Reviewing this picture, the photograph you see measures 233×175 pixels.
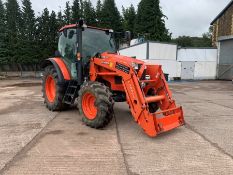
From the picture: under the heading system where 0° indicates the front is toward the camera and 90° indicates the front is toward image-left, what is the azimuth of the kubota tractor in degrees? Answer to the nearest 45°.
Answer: approximately 315°

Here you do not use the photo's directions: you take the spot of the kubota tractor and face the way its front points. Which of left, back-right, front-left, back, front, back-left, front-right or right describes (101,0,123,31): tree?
back-left

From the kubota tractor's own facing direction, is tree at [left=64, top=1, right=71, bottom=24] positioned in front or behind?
behind

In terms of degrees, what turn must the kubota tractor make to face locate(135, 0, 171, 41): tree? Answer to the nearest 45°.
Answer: approximately 135° to its left

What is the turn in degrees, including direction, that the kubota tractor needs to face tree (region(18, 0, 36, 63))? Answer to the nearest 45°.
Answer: approximately 135° to its left

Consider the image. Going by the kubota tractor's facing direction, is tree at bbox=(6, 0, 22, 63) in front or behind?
behind

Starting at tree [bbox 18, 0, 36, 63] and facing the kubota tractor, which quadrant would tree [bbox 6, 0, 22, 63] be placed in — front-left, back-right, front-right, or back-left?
back-right

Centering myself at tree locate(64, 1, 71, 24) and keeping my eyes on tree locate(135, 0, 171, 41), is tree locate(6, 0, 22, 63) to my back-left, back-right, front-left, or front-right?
back-right
